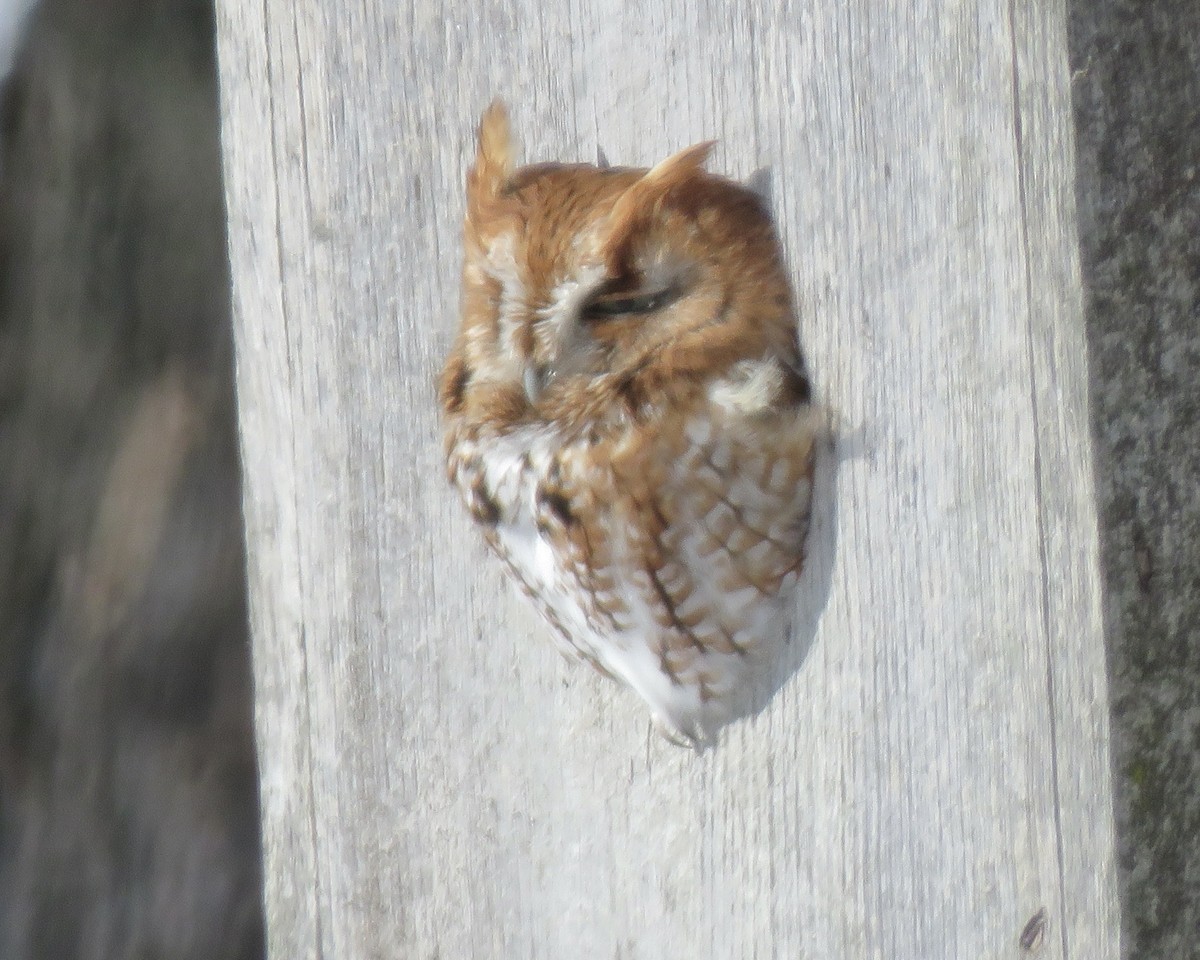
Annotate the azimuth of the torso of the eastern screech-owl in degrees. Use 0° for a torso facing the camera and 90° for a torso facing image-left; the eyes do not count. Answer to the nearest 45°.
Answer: approximately 45°
